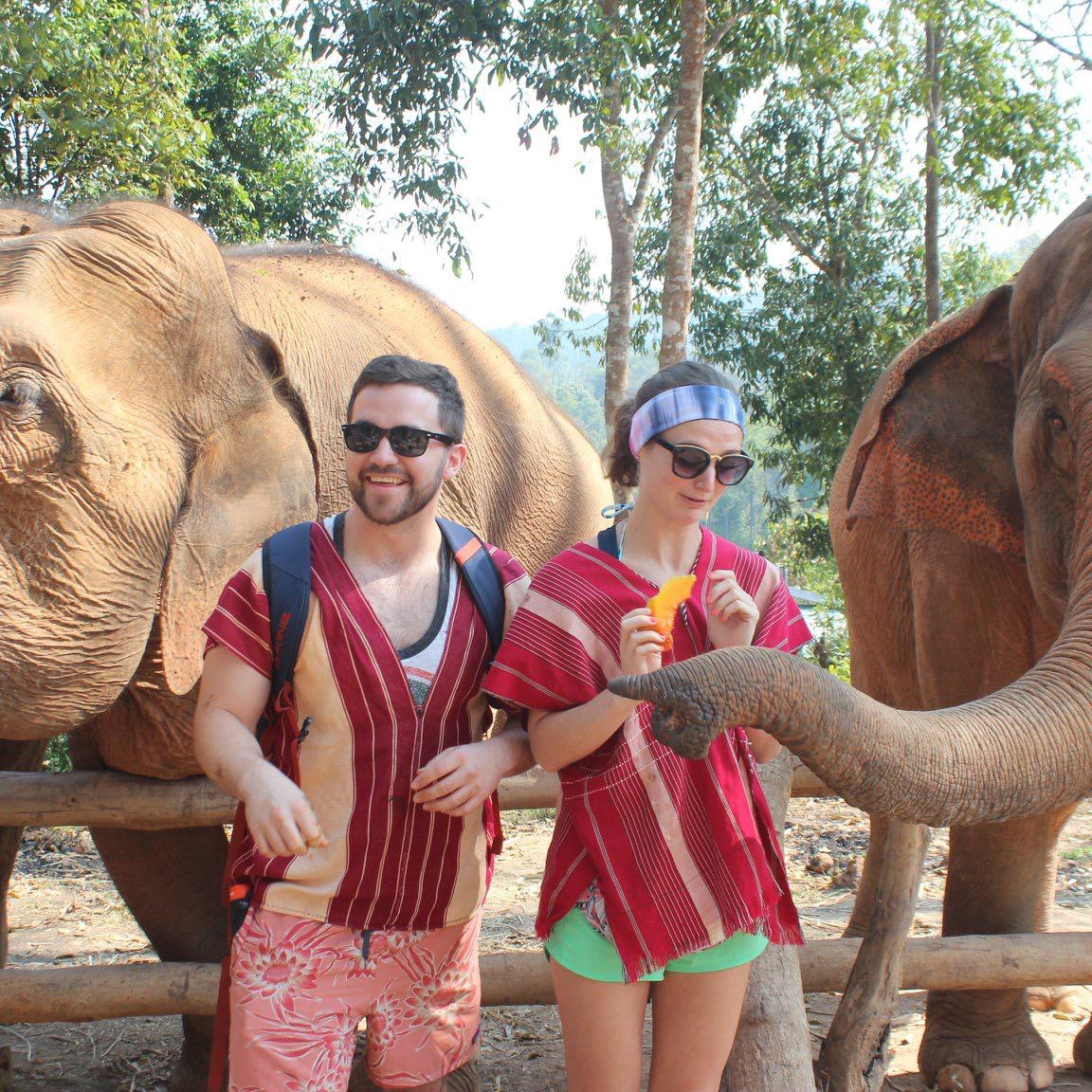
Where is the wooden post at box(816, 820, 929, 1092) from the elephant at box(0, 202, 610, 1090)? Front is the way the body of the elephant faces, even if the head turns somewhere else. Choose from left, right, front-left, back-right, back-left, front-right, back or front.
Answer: back-left

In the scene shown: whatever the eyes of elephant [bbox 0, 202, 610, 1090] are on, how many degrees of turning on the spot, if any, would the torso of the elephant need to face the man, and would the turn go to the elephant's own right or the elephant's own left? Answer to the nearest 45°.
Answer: approximately 90° to the elephant's own left

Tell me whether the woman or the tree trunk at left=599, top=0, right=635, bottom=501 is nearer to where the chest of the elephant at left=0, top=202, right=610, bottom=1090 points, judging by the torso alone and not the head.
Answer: the woman

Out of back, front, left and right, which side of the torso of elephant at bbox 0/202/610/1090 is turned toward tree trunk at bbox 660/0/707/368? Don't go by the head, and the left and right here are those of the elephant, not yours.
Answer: back

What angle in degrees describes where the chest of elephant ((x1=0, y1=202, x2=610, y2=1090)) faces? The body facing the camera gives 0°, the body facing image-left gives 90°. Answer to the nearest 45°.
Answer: approximately 45°

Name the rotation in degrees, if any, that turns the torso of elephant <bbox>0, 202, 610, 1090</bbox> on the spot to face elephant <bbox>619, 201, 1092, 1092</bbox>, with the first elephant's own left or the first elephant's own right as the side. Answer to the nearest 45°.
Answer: approximately 135° to the first elephant's own left

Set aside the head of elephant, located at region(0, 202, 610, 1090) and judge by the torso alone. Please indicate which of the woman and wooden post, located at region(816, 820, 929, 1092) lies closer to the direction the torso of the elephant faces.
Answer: the woman

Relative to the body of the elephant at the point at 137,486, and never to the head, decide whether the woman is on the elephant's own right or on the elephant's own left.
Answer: on the elephant's own left

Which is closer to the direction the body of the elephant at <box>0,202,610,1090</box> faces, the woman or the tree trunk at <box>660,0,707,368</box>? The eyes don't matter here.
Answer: the woman
